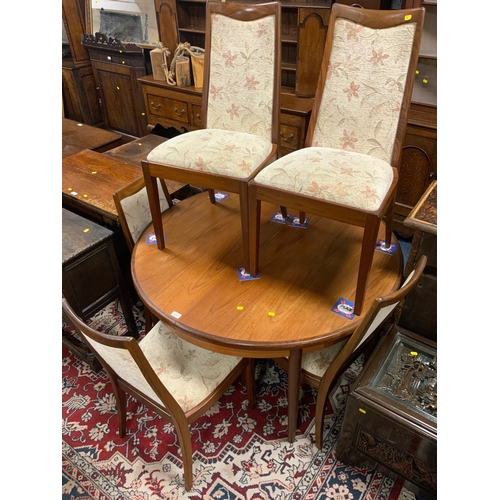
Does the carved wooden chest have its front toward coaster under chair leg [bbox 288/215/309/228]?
no

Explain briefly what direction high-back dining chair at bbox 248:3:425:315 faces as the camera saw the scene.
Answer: facing the viewer and to the left of the viewer

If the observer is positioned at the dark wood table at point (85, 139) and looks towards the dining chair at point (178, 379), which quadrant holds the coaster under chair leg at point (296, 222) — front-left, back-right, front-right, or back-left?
front-left

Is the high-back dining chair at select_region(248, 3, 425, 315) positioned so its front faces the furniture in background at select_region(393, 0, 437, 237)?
no

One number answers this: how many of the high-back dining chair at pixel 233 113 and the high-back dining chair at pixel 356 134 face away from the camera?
0

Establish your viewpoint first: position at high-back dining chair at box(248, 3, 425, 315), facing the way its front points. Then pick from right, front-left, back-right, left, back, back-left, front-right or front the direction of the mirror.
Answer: right

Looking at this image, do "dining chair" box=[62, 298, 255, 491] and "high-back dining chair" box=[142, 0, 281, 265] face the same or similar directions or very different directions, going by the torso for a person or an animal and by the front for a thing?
very different directions

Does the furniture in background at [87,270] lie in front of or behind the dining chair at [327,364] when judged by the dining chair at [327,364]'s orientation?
in front

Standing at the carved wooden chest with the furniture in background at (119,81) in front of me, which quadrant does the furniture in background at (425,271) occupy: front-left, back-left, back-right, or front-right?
front-right

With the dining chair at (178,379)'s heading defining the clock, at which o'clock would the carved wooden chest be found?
The carved wooden chest is roughly at 2 o'clock from the dining chair.

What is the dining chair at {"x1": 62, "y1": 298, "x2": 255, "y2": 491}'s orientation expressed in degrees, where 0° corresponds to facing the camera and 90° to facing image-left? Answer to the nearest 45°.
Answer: approximately 225°

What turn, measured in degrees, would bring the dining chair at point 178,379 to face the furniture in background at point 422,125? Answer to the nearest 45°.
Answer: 0° — it already faces it

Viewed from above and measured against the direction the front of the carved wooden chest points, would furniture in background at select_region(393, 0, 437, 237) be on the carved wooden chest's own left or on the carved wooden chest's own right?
on the carved wooden chest's own right
